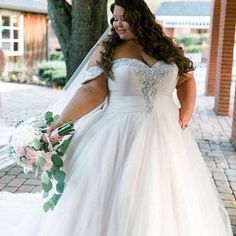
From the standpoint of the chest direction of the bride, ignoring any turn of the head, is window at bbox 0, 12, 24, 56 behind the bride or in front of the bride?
behind

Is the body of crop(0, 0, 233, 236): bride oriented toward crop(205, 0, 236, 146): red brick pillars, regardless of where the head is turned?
no

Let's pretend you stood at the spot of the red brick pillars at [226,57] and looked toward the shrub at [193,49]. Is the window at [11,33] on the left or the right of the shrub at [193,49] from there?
left

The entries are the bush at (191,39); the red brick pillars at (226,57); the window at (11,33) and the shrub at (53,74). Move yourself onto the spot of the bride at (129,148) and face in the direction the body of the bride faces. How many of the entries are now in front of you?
0

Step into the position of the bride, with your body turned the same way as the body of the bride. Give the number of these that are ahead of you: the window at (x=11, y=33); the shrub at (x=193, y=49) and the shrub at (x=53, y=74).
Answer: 0

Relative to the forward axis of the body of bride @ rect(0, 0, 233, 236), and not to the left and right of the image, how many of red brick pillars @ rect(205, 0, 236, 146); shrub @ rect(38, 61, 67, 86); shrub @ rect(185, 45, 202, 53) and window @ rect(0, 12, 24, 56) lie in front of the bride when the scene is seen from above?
0

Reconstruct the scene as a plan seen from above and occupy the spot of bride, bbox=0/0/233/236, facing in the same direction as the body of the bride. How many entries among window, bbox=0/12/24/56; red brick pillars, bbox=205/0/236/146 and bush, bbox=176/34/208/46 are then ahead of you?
0

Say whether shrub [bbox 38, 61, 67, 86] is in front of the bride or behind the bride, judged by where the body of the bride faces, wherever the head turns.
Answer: behind

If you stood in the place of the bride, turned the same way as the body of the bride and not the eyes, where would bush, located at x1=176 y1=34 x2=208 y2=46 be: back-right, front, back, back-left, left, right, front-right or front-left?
back

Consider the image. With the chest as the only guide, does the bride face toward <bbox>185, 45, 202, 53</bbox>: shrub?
no

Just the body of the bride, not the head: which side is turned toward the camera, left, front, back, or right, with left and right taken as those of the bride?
front
